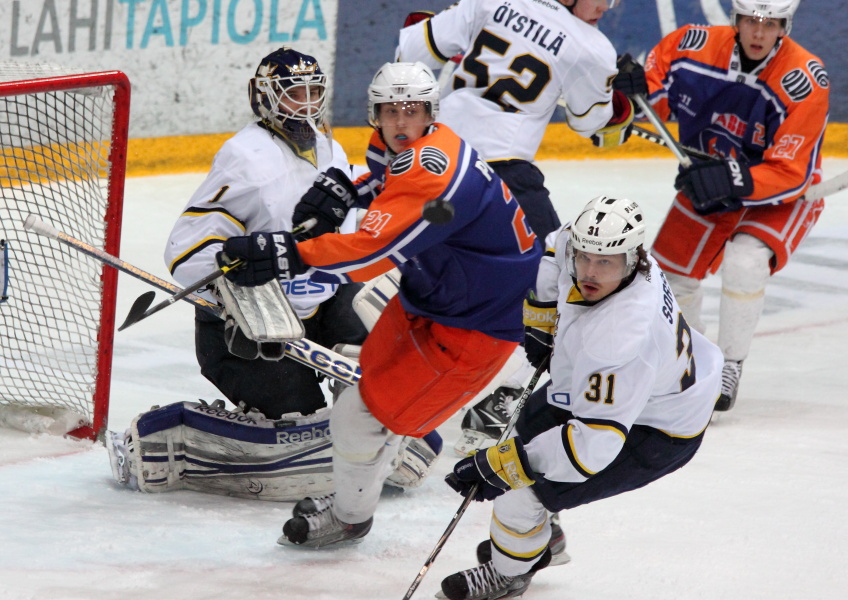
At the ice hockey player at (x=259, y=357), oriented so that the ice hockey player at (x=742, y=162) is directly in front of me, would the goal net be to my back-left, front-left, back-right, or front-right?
back-left

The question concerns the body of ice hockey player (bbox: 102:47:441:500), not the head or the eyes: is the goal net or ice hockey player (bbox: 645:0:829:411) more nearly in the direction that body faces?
the ice hockey player

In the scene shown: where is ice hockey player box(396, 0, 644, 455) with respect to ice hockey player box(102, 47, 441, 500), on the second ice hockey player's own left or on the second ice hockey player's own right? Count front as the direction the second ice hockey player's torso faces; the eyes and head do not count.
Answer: on the second ice hockey player's own left

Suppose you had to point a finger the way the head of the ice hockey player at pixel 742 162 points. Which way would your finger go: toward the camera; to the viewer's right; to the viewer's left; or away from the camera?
toward the camera

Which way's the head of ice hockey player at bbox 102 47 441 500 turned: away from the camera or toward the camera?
toward the camera

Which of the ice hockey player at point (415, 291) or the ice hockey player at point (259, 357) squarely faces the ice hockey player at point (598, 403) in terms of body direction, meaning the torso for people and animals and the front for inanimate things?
the ice hockey player at point (259, 357)

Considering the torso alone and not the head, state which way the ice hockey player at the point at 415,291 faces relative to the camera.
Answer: to the viewer's left

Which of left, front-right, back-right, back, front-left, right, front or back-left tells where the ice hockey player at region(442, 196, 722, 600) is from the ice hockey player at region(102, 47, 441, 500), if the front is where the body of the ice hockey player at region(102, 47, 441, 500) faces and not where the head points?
front

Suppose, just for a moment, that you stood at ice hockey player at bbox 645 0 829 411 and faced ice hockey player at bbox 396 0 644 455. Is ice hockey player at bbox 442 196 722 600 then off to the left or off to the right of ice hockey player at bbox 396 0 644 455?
left

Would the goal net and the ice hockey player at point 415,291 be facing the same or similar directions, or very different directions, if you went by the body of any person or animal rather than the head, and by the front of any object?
very different directions

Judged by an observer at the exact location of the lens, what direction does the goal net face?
facing the viewer and to the right of the viewer

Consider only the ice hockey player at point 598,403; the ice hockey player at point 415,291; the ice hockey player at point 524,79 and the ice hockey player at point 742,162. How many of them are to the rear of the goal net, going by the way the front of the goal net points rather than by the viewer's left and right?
0

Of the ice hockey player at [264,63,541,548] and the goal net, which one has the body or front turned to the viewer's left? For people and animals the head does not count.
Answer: the ice hockey player

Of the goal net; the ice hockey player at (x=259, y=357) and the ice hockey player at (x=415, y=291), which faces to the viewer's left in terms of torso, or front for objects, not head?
the ice hockey player at (x=415, y=291)

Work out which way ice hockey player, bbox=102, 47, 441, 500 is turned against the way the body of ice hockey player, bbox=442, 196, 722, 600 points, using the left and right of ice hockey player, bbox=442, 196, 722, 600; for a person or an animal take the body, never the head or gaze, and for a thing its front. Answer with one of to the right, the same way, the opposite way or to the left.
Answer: to the left

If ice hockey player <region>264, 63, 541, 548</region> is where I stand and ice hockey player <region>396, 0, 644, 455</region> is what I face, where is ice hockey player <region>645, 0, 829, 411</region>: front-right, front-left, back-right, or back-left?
front-right

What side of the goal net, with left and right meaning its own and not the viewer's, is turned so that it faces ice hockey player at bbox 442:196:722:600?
front

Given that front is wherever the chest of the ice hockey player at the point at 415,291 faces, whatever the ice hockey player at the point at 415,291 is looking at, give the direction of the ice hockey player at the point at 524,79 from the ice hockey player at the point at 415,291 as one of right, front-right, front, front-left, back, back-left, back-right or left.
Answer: right

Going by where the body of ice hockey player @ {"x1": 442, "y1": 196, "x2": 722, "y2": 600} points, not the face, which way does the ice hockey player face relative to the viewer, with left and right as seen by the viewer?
facing the viewer and to the left of the viewer

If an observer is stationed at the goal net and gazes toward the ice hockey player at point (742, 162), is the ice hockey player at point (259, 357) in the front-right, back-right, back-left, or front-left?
front-right
